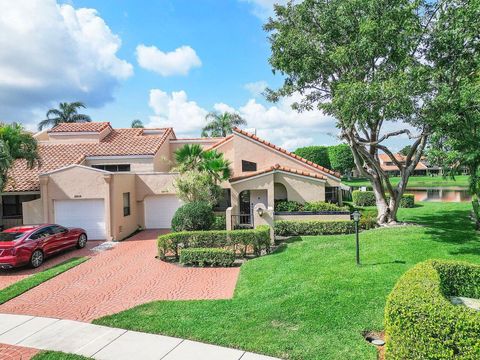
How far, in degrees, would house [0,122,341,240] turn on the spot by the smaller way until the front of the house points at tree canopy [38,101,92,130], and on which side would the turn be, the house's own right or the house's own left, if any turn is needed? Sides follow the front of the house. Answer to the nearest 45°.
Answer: approximately 180°

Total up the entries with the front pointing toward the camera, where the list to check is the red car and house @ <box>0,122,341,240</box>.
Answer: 1

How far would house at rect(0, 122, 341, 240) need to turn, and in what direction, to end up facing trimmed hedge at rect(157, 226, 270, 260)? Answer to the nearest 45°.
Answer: approximately 45° to its left

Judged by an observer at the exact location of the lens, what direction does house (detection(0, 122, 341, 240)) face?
facing the viewer

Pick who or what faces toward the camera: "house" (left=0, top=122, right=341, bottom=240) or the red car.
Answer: the house

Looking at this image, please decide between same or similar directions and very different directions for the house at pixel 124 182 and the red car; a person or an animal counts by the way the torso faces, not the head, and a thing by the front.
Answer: very different directions
